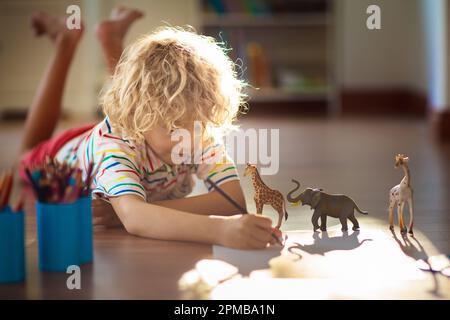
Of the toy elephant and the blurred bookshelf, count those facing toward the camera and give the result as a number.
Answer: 1

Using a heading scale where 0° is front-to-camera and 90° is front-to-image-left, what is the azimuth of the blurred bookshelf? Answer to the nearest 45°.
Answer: approximately 0°

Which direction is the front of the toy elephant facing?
to the viewer's left

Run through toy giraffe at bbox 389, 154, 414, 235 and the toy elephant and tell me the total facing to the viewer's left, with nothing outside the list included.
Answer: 1

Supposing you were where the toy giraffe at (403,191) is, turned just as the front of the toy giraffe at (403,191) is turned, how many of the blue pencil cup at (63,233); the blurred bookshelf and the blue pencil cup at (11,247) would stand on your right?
2
